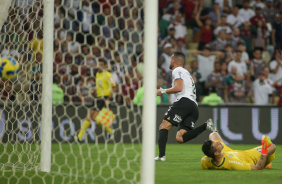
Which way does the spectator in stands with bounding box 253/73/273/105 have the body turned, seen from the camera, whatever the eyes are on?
toward the camera

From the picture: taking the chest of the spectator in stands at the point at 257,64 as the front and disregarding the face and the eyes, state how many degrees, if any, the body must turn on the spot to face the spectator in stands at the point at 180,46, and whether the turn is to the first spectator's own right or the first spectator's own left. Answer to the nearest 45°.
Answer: approximately 90° to the first spectator's own right

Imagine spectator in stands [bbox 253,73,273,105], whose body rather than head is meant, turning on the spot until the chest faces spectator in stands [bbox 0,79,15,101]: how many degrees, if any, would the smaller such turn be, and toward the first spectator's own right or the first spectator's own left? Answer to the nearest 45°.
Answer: approximately 45° to the first spectator's own right

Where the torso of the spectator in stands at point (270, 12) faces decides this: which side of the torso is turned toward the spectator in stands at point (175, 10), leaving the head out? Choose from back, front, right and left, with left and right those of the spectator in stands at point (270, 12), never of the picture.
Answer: right

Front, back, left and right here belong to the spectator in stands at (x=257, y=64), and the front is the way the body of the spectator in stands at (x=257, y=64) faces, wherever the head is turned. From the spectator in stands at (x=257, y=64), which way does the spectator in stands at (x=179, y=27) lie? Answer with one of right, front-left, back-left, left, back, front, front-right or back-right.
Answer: right

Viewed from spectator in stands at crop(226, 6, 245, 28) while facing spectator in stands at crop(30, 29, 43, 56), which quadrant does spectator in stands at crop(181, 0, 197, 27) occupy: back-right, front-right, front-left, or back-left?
front-right

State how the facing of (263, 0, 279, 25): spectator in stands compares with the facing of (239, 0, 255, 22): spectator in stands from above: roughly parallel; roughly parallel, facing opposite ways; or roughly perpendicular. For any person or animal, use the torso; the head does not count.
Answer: roughly parallel

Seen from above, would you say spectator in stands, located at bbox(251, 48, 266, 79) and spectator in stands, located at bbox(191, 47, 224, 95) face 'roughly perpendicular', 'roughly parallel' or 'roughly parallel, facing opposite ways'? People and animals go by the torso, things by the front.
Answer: roughly parallel

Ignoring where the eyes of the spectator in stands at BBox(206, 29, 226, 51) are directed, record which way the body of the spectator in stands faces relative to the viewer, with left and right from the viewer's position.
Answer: facing the viewer

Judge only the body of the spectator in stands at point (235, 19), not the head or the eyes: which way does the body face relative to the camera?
toward the camera

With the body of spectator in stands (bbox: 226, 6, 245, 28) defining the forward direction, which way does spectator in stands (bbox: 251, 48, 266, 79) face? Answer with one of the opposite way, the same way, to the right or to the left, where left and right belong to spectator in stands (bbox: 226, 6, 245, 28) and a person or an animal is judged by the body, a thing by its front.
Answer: the same way

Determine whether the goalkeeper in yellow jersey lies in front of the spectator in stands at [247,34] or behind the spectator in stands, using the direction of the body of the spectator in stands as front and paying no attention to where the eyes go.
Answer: in front

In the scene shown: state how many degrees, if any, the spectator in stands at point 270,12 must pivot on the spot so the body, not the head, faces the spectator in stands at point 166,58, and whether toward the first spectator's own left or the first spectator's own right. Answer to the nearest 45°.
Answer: approximately 45° to the first spectator's own right

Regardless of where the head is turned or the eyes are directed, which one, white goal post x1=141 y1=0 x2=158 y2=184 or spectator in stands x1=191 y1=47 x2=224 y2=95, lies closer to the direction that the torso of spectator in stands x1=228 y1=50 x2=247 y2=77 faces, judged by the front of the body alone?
the white goal post

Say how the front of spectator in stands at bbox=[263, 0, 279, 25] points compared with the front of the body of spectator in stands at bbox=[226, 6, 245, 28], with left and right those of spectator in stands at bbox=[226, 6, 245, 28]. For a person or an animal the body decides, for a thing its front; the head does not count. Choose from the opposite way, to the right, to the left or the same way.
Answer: the same way

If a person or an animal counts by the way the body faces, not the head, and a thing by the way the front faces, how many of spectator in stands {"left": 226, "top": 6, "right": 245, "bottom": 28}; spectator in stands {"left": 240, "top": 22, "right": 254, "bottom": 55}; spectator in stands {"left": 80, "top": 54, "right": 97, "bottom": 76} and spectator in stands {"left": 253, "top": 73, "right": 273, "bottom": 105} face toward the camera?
4
